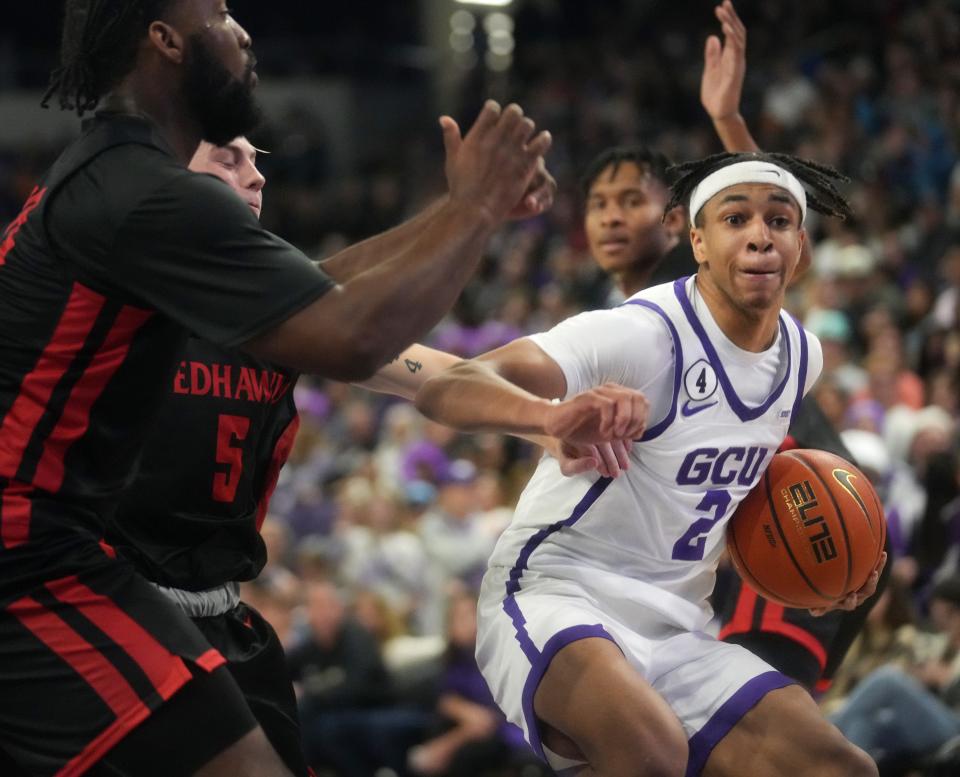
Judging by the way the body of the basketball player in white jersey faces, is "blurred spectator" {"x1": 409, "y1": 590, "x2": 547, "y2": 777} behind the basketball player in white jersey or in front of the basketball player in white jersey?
behind

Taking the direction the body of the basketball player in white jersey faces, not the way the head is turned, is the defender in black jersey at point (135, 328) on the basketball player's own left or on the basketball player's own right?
on the basketball player's own right

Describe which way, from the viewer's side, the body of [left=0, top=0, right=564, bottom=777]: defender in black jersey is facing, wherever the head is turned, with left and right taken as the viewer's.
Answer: facing to the right of the viewer

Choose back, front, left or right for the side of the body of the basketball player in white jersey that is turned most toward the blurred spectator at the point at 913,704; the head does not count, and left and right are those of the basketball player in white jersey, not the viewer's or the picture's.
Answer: left

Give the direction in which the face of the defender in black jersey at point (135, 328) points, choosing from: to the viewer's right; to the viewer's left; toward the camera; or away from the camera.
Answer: to the viewer's right

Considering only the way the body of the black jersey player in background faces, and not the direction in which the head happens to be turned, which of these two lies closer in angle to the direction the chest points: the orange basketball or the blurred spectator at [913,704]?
the orange basketball

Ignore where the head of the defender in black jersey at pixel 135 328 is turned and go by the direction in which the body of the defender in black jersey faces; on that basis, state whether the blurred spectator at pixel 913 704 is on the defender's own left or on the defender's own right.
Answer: on the defender's own left

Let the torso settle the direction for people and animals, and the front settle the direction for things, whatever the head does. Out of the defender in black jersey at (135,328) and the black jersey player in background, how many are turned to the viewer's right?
1

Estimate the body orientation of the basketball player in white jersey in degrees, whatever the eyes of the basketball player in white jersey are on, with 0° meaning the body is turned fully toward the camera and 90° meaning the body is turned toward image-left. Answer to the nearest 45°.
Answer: approximately 315°

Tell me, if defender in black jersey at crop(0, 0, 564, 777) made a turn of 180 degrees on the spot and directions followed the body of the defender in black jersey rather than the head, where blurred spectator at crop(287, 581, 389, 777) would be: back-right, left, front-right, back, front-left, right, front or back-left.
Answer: right

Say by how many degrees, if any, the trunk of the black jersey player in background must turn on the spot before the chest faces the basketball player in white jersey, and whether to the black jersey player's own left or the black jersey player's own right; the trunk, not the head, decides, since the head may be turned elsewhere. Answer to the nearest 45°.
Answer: approximately 45° to the black jersey player's own left

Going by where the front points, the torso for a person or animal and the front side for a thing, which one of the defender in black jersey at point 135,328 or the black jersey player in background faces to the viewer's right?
the defender in black jersey

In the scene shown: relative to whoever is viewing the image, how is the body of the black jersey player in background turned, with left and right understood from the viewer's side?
facing the viewer and to the left of the viewer
